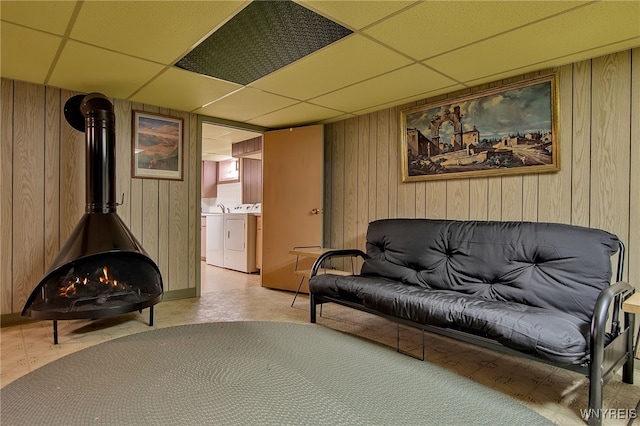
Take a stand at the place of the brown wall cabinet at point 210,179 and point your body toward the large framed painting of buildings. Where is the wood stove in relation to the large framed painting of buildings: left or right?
right

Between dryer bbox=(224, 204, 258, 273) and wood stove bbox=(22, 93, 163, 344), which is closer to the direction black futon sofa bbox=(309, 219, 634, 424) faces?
the wood stove

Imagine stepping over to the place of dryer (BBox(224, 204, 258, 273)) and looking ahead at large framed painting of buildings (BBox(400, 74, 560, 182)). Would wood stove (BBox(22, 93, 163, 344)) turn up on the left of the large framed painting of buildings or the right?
right

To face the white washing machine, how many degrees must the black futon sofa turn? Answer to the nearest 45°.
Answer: approximately 90° to its right

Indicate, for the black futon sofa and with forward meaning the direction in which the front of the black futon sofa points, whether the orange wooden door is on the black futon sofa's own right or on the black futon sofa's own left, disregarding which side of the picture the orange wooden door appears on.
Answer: on the black futon sofa's own right

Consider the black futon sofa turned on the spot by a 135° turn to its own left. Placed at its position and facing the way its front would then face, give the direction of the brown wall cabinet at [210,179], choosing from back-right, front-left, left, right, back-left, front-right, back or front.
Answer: back-left

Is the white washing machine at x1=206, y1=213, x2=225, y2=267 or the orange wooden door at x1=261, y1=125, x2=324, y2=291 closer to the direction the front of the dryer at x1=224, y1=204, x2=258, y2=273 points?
the orange wooden door

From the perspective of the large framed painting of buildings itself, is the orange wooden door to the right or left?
on its right

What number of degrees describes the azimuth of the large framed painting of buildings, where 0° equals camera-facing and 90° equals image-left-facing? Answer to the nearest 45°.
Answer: approximately 45°

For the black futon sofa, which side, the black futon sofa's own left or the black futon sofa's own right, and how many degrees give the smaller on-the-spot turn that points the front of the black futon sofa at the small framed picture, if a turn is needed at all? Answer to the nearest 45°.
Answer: approximately 45° to the black futon sofa's own right

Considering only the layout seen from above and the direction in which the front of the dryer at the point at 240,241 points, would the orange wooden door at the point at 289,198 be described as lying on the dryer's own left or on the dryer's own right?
on the dryer's own left
